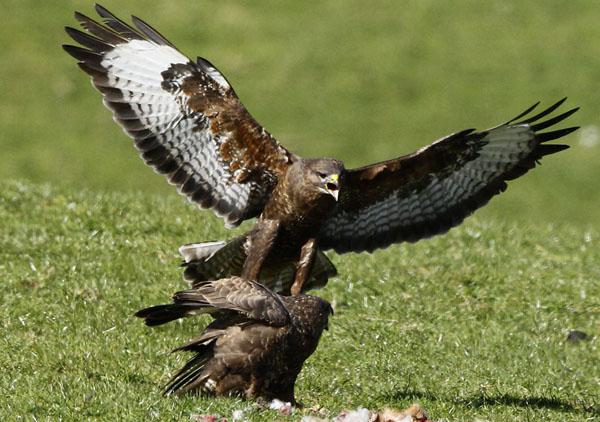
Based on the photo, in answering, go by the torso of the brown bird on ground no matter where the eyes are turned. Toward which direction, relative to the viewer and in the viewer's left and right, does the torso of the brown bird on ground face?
facing to the right of the viewer
